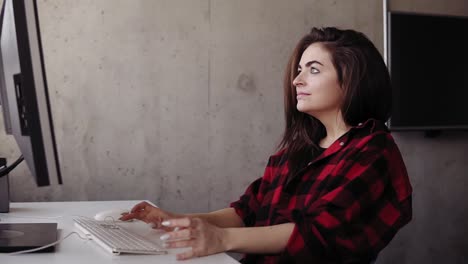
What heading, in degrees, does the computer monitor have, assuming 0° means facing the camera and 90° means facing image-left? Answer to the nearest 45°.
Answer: approximately 270°

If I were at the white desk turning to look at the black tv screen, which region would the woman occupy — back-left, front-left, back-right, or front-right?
front-right

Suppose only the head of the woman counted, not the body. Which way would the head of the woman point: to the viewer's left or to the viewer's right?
to the viewer's left

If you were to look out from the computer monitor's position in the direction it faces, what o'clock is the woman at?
The woman is roughly at 11 o'clock from the computer monitor.

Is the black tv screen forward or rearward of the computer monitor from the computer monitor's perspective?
forward
